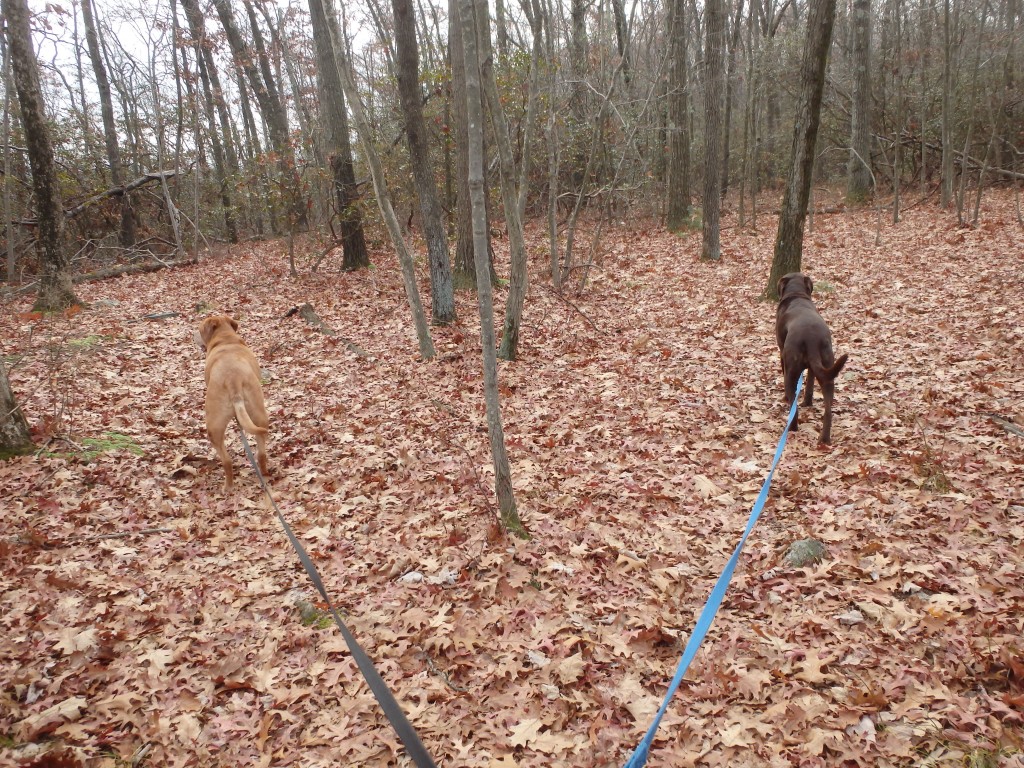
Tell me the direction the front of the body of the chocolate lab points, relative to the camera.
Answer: away from the camera

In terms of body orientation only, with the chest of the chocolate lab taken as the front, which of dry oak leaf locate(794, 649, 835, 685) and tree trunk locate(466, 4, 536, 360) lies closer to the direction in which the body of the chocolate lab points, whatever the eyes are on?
the tree trunk

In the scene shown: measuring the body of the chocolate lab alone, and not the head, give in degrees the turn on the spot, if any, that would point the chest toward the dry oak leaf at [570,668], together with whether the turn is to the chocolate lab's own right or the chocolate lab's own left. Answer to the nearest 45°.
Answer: approximately 180°

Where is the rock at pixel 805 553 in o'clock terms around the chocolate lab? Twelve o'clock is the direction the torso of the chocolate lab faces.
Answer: The rock is roughly at 6 o'clock from the chocolate lab.

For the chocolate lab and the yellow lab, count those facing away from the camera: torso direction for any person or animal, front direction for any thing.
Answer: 2

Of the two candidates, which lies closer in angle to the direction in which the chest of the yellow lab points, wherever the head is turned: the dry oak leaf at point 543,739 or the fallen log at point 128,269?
the fallen log

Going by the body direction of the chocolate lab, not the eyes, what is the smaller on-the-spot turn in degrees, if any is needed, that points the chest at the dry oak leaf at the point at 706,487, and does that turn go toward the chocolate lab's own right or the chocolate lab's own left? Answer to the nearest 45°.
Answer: approximately 135° to the chocolate lab's own left

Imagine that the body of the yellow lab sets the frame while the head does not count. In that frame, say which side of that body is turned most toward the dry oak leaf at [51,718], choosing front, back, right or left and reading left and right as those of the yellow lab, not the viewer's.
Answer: back

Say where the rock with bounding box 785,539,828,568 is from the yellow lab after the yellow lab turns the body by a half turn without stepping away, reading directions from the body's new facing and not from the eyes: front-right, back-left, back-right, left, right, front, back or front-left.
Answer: front-left

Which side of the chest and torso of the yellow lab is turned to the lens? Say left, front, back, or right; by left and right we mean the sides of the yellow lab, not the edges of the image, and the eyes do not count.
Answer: back
